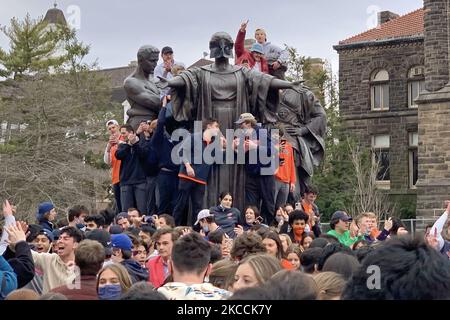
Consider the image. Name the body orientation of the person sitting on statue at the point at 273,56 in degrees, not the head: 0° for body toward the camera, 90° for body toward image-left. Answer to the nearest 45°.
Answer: approximately 45°

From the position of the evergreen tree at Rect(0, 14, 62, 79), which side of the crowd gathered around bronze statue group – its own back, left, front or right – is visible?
back

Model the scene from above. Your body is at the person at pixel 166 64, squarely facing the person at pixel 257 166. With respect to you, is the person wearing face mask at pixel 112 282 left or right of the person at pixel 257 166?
right

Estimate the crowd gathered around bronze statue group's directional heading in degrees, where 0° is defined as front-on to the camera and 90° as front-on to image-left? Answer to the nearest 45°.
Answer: approximately 0°
